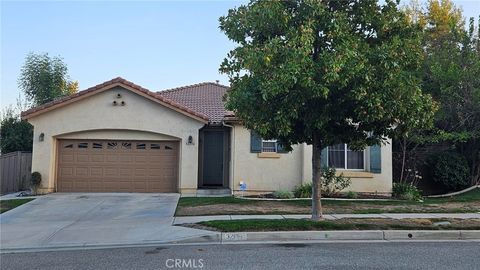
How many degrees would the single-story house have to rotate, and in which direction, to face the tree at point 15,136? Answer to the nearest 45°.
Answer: approximately 135° to its right

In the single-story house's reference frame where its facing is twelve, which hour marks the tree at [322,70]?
The tree is roughly at 11 o'clock from the single-story house.

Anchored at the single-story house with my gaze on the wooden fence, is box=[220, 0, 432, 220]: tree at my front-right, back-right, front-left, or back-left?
back-left

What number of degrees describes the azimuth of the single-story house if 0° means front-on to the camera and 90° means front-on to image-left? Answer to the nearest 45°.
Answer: approximately 0°

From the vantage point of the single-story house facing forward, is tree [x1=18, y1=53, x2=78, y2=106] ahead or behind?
behind

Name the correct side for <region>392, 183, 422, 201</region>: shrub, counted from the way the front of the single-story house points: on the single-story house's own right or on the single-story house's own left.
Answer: on the single-story house's own left

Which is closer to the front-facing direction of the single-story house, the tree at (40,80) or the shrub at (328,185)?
the shrub

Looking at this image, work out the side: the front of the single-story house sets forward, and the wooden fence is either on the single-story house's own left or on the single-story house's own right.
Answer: on the single-story house's own right

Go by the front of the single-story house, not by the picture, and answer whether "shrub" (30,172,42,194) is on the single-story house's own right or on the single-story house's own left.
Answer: on the single-story house's own right

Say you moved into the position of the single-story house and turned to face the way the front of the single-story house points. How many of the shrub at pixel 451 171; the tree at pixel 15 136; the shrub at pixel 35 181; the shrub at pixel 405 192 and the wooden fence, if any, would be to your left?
2

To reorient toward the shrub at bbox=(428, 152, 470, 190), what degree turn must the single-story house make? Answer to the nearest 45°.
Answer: approximately 90° to its left

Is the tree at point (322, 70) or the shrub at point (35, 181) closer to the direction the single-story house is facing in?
the tree

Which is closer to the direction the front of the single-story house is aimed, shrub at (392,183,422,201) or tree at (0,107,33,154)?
the shrub
